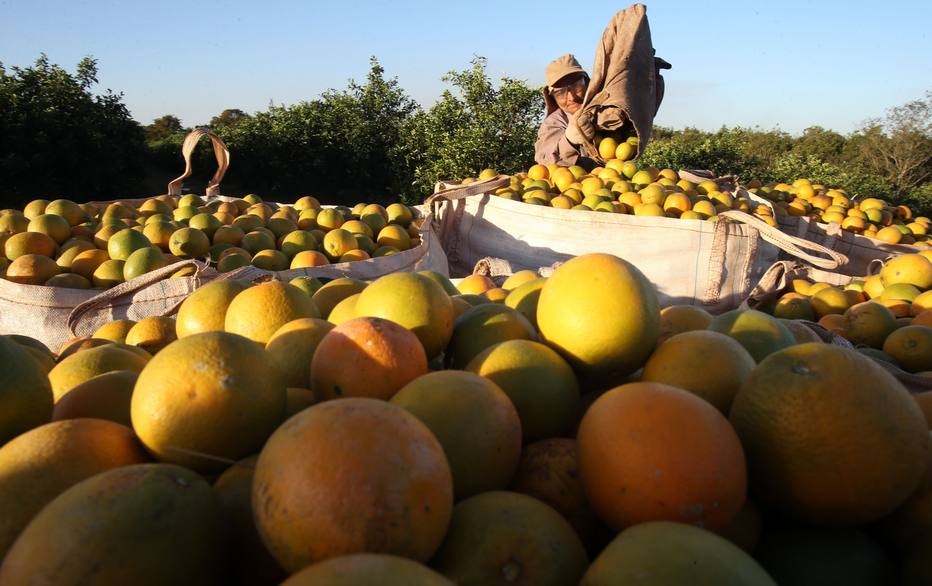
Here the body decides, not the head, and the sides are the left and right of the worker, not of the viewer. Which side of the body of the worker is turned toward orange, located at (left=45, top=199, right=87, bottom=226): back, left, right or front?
right

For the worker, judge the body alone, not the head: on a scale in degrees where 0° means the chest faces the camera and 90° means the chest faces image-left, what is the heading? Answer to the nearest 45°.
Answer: approximately 315°

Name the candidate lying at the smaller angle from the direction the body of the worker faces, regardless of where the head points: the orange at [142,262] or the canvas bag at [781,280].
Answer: the canvas bag

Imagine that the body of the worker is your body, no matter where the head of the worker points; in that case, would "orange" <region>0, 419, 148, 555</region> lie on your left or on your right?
on your right

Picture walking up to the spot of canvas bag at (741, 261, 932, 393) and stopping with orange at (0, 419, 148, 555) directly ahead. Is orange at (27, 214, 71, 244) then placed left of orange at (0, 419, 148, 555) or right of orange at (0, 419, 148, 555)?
right

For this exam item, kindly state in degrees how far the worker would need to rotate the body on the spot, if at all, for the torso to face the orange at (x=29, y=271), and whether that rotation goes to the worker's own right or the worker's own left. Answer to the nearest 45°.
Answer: approximately 90° to the worker's own right

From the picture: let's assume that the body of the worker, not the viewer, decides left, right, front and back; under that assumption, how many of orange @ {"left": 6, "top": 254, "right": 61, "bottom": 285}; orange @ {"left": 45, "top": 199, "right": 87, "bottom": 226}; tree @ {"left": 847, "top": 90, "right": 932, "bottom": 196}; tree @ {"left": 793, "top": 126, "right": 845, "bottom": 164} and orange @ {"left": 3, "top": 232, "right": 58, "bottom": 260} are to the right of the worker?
3

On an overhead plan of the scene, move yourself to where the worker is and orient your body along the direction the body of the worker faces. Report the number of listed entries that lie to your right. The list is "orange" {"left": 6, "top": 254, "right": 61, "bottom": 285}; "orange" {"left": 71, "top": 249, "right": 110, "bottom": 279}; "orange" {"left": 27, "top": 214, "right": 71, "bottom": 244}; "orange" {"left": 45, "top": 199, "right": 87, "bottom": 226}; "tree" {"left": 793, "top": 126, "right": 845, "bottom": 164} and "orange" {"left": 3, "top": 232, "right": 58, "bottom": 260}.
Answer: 5

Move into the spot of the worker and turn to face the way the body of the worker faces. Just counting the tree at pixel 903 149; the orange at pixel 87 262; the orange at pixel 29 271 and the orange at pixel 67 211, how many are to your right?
3
